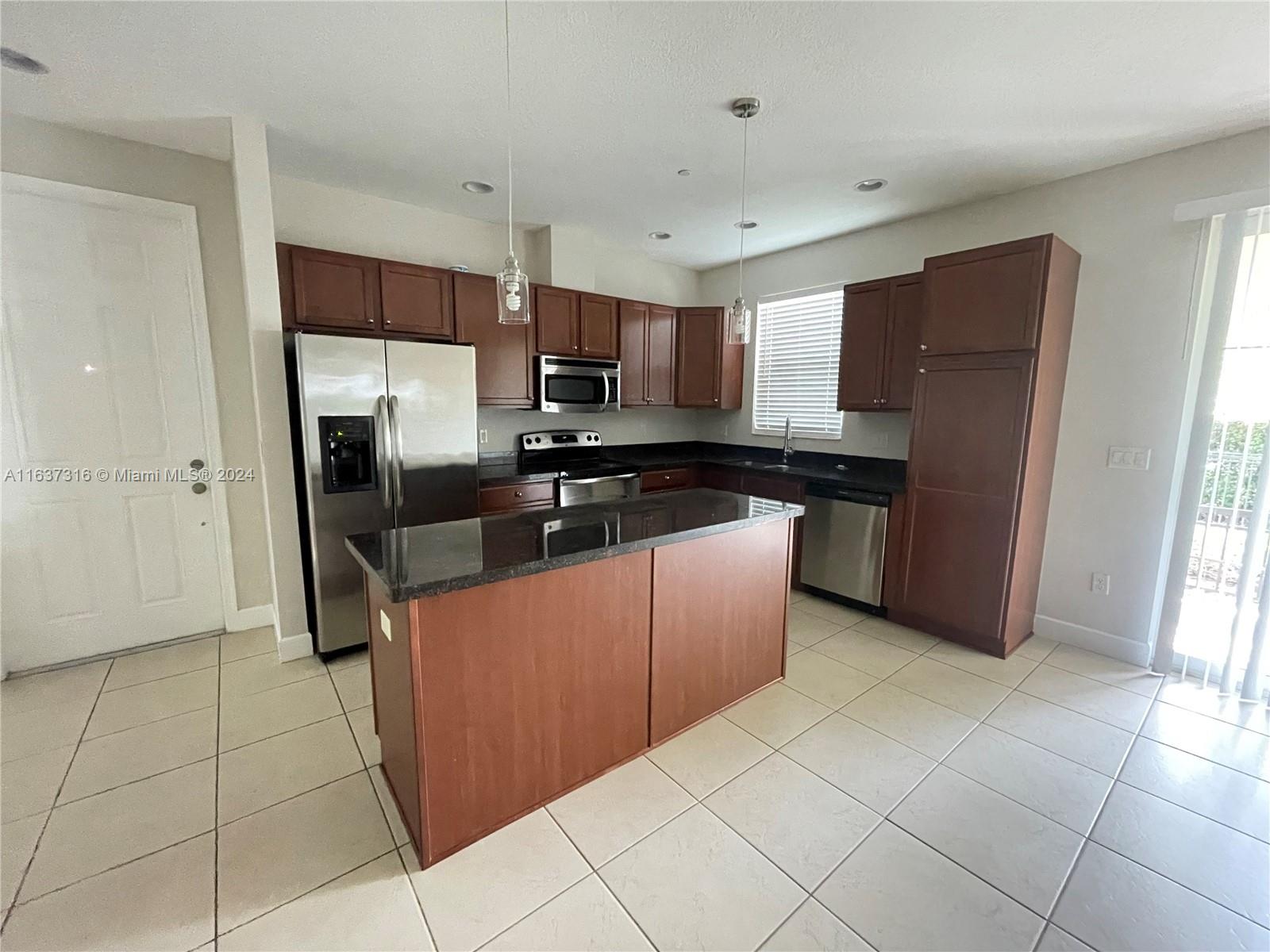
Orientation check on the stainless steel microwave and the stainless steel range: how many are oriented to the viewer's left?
0

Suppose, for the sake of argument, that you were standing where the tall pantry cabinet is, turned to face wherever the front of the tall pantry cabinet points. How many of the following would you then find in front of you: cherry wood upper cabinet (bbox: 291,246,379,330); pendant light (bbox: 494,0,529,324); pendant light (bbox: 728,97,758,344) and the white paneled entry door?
4

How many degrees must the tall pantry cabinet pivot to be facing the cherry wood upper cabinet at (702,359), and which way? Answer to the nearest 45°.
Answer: approximately 45° to its right

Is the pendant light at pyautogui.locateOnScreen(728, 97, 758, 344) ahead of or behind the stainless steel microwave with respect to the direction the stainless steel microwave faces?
ahead

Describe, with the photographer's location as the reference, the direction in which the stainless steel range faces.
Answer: facing the viewer and to the right of the viewer

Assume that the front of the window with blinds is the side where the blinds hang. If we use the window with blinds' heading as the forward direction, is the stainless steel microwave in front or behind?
in front

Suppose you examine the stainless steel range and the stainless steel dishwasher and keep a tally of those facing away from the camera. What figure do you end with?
0

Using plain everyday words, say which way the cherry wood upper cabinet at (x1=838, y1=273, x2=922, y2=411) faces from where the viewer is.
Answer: facing the viewer and to the left of the viewer

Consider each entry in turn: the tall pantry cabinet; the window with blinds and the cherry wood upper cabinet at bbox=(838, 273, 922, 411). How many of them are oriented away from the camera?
0

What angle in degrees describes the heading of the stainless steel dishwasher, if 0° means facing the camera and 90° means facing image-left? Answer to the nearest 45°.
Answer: approximately 45°

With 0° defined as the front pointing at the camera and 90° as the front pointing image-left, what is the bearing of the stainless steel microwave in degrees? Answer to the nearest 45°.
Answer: approximately 315°

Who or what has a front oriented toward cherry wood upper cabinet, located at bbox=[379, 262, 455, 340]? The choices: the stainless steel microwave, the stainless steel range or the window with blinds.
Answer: the window with blinds
